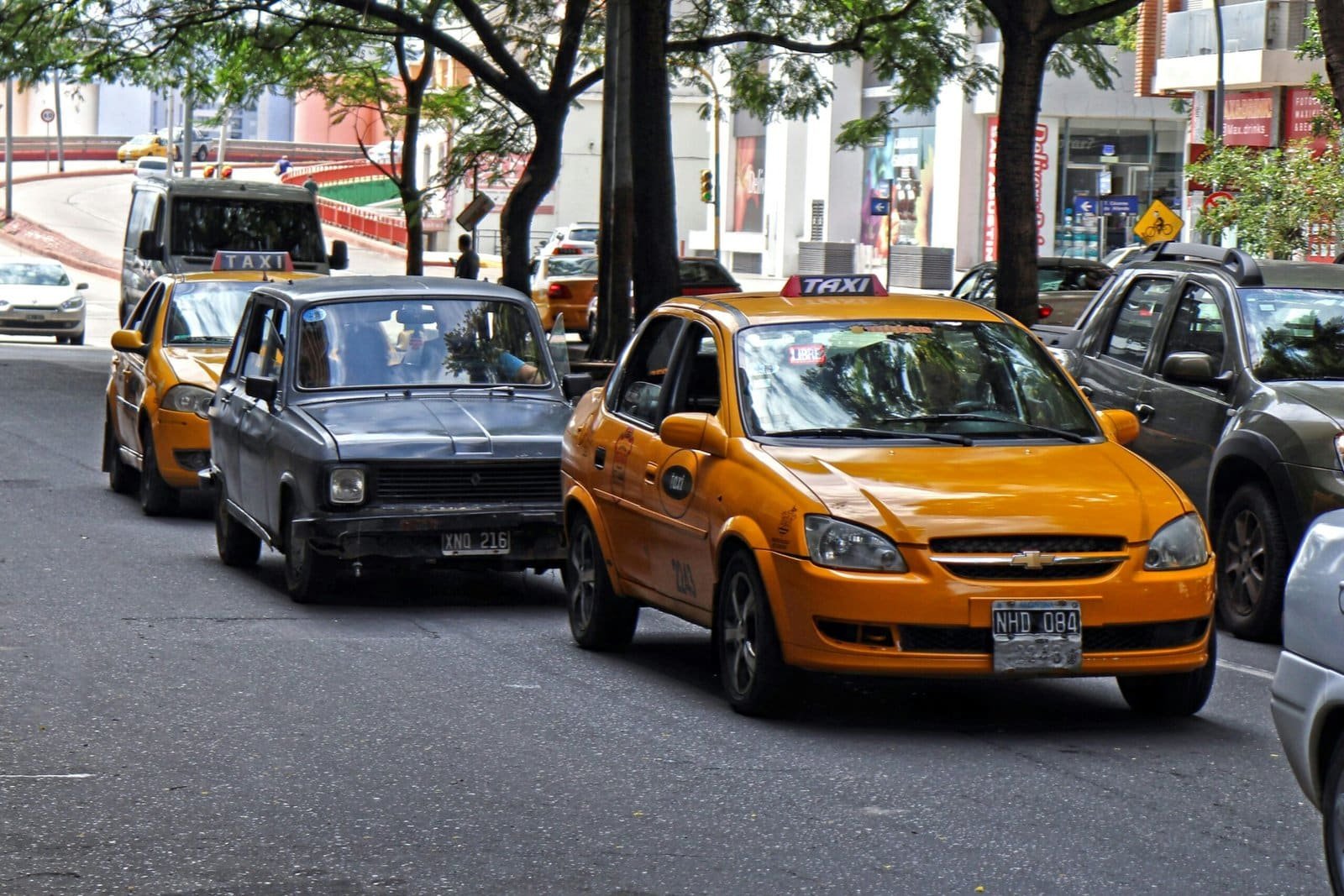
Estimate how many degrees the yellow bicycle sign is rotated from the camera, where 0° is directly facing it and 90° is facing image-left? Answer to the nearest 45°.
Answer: approximately 0°

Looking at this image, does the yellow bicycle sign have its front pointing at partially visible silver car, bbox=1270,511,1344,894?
yes

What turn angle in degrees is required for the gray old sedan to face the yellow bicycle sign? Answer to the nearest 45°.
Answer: approximately 90° to its left

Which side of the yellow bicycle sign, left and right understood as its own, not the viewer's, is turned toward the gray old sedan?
front

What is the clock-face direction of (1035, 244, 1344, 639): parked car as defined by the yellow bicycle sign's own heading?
The parked car is roughly at 12 o'clock from the yellow bicycle sign.

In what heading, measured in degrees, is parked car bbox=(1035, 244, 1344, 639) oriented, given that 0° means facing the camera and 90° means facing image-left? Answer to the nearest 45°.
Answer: approximately 315°

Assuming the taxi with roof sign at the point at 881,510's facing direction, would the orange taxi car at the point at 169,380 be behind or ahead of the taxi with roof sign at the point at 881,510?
behind

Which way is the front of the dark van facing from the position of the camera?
facing the viewer and to the right of the viewer

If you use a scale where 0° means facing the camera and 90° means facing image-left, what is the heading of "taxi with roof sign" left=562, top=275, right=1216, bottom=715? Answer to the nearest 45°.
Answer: approximately 315°

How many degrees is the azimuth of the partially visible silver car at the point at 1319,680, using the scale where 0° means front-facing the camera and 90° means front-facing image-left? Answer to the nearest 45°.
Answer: approximately 315°

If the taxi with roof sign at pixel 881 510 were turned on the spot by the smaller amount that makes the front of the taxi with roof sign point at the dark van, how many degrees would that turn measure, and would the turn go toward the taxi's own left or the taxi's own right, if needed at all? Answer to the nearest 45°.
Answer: approximately 180°

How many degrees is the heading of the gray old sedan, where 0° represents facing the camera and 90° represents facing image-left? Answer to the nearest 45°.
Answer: approximately 315°

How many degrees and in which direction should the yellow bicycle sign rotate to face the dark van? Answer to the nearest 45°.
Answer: approximately 45° to its right

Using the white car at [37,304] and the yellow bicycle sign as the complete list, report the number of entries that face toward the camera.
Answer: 2

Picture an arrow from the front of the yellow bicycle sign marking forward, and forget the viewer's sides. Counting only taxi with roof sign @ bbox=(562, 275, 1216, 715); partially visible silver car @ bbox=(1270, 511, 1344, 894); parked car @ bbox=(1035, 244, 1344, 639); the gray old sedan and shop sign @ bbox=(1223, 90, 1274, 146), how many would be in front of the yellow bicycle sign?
4
